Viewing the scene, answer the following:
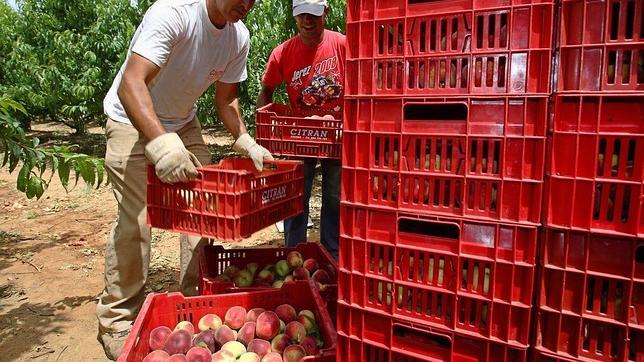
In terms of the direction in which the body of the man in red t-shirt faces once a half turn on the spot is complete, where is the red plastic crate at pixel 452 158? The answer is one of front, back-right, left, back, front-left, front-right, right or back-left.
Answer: back

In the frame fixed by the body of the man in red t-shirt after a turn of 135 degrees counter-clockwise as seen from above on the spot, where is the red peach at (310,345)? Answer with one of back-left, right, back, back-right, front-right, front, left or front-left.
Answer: back-right

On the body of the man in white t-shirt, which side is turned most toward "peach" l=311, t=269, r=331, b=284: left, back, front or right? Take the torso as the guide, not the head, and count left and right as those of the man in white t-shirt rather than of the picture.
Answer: front

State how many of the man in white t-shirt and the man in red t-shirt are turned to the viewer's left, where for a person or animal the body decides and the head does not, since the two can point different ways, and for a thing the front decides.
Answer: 0

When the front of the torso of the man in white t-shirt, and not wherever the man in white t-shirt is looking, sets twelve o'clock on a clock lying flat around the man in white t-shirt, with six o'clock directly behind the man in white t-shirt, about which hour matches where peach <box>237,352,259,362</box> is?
The peach is roughly at 1 o'clock from the man in white t-shirt.

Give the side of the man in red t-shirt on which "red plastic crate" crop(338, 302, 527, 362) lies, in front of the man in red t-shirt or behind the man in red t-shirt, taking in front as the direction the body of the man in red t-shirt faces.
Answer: in front

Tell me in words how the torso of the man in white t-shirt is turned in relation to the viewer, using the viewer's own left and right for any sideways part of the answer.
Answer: facing the viewer and to the right of the viewer

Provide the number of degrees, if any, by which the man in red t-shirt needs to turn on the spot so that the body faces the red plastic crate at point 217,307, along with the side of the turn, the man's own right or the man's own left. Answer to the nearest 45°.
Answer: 0° — they already face it

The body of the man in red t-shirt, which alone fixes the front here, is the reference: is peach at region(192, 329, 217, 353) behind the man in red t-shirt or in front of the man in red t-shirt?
in front

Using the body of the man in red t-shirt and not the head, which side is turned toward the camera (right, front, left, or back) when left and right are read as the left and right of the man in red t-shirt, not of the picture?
front

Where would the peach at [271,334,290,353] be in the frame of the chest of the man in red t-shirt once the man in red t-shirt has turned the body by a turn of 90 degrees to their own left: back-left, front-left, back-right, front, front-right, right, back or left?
right

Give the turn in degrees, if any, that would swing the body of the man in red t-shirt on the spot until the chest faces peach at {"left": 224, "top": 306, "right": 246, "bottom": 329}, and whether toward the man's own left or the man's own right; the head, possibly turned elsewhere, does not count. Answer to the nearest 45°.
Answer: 0° — they already face it

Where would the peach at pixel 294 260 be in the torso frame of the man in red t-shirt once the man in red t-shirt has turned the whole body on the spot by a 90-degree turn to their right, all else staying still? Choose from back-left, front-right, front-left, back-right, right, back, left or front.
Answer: left

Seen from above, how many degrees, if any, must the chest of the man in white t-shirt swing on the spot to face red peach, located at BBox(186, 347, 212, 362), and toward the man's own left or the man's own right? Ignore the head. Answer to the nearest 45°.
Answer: approximately 45° to the man's own right

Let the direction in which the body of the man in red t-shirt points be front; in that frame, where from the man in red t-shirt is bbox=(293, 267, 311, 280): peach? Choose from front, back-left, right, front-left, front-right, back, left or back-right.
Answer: front
